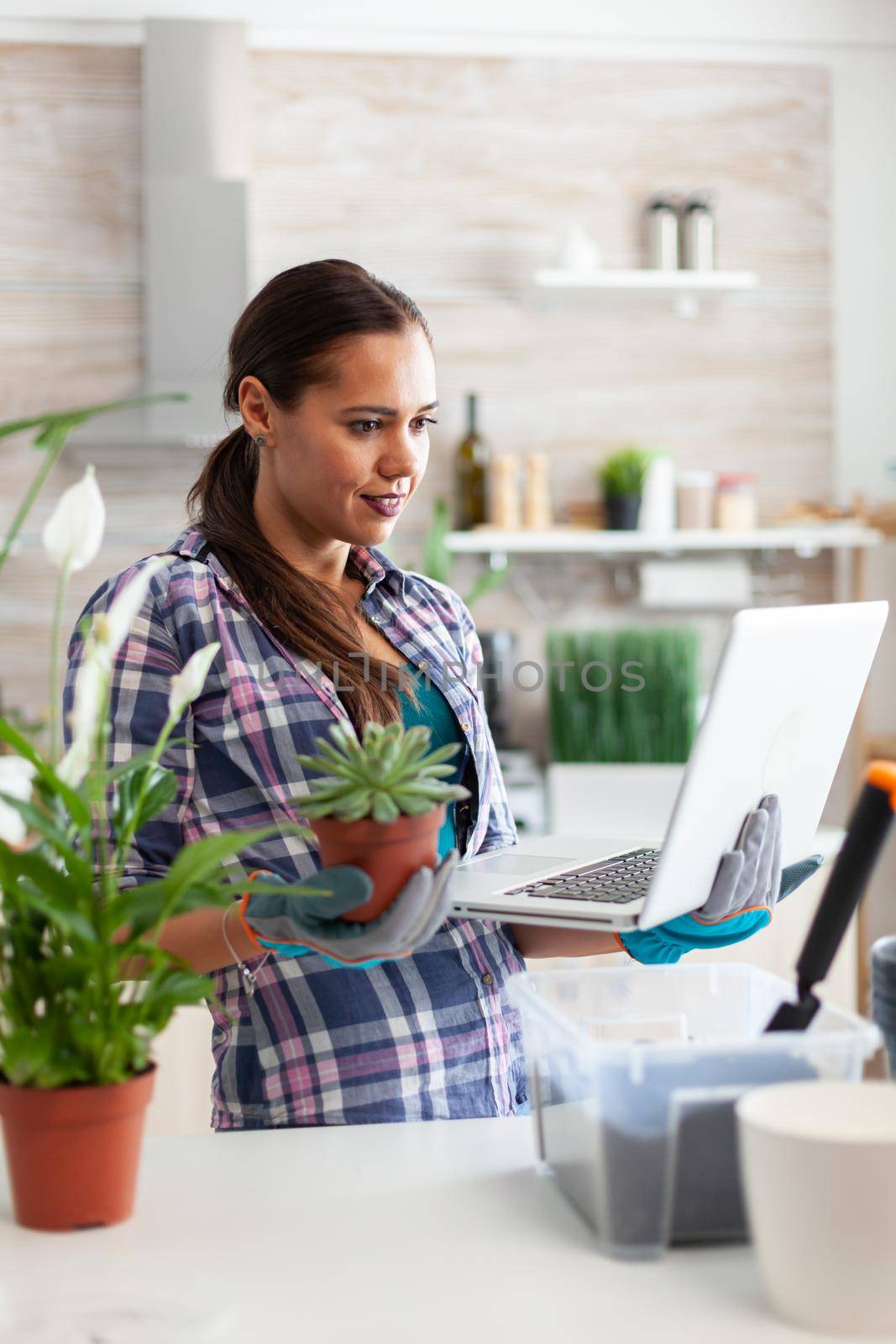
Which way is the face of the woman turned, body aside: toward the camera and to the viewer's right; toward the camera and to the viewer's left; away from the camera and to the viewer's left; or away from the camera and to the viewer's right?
toward the camera and to the viewer's right

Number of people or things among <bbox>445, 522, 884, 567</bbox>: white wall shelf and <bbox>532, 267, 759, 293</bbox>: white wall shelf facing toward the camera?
2

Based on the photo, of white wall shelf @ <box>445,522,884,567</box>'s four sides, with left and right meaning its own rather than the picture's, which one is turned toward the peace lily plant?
front

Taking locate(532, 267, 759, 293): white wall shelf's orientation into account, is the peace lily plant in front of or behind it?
in front

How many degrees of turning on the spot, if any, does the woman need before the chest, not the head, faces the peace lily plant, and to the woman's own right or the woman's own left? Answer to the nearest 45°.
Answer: approximately 45° to the woman's own right

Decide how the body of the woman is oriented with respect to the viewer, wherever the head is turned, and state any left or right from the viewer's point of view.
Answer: facing the viewer and to the right of the viewer

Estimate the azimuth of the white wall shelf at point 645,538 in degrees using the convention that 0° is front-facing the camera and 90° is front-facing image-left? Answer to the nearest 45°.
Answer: approximately 0°

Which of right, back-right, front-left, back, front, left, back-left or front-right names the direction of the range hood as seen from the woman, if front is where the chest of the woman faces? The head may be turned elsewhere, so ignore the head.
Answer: back-left

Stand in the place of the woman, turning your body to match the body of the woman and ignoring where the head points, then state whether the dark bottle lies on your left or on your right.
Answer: on your left

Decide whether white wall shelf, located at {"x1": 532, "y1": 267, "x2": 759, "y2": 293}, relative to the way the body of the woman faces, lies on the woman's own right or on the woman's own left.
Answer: on the woman's own left

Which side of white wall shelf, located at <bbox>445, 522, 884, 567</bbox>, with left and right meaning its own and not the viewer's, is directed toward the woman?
front

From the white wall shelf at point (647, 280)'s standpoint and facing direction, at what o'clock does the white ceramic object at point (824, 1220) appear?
The white ceramic object is roughly at 12 o'clock from the white wall shelf.

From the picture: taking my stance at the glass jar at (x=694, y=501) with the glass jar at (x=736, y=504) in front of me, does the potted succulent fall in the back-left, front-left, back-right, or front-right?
back-right

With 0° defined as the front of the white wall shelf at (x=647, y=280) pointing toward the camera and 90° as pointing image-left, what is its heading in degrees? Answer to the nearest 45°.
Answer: approximately 0°

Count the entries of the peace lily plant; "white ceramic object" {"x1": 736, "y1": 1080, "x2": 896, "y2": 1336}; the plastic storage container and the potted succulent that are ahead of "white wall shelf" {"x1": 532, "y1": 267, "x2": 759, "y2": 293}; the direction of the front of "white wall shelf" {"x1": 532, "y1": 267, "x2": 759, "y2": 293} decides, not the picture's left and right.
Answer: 4

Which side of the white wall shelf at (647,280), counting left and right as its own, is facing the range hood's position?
right
